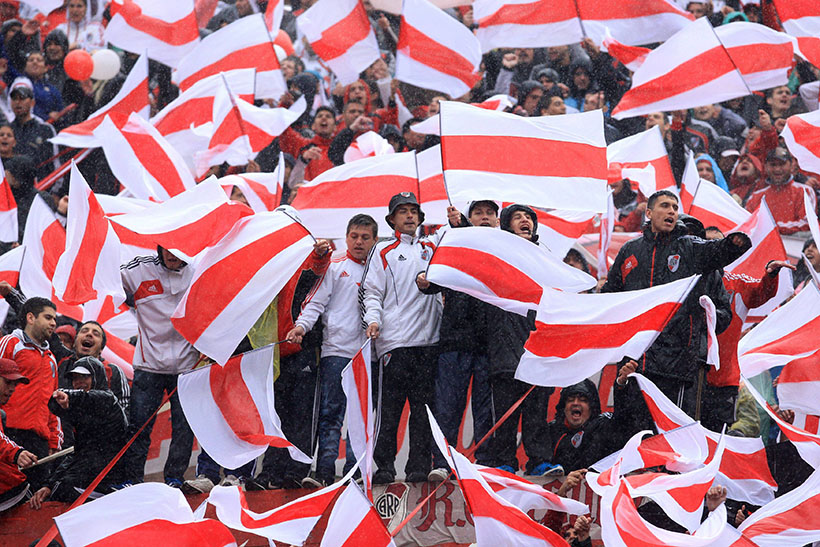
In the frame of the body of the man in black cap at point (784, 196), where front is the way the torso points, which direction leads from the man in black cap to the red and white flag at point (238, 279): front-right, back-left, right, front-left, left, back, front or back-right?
front-right

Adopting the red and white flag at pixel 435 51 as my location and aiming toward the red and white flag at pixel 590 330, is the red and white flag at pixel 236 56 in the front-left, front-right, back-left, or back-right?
back-right

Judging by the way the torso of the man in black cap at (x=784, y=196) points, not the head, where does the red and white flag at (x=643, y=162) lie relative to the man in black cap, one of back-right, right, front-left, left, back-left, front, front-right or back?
front-right

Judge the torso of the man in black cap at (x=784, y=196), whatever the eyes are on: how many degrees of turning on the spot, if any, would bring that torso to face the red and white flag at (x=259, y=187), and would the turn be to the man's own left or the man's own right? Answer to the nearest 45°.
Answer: approximately 45° to the man's own right

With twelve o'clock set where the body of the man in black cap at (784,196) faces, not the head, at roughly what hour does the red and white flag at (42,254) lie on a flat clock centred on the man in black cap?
The red and white flag is roughly at 2 o'clock from the man in black cap.

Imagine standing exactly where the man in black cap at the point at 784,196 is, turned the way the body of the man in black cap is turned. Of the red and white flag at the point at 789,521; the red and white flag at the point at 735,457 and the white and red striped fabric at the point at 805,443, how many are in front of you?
3

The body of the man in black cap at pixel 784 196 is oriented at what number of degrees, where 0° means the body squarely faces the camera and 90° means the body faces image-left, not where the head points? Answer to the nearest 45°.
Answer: approximately 0°

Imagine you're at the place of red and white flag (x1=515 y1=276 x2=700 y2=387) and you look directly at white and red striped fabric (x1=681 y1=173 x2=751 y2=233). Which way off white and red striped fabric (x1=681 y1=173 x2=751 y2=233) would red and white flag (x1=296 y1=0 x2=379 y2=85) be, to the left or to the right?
left

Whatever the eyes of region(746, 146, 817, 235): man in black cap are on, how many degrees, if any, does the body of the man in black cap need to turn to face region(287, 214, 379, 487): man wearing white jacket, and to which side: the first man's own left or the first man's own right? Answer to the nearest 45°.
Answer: approximately 45° to the first man's own right
